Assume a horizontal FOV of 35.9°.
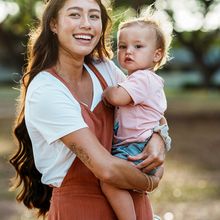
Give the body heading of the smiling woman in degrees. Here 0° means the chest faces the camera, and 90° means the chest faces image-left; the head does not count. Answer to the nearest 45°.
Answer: approximately 315°
